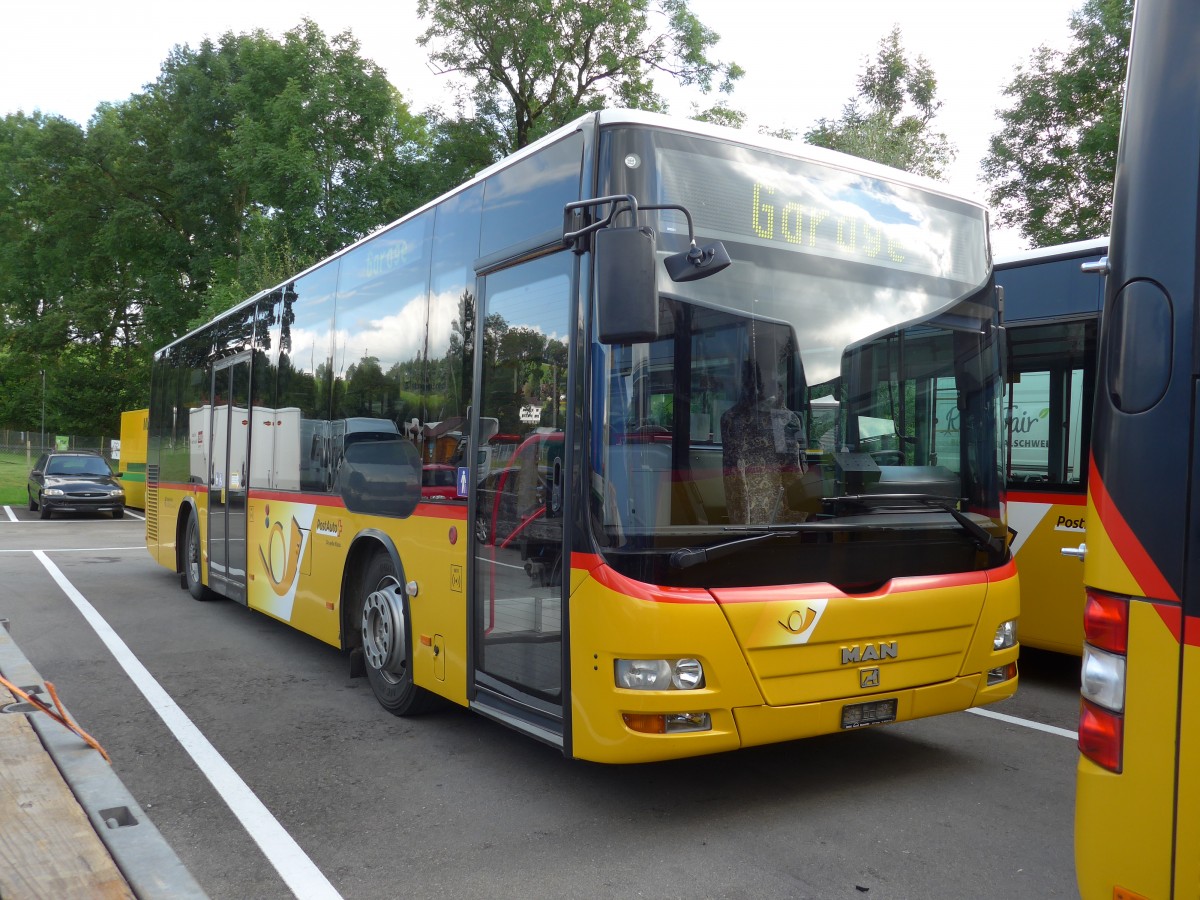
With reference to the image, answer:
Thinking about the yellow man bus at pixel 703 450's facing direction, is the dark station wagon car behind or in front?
behind

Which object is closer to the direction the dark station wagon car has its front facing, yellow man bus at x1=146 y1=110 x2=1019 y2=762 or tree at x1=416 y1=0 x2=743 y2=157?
the yellow man bus

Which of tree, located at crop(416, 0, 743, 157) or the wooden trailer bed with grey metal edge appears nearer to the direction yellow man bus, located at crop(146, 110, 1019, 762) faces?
the wooden trailer bed with grey metal edge

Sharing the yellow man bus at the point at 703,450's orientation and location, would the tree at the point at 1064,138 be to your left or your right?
on your left

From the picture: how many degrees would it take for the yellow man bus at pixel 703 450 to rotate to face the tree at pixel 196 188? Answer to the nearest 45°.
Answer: approximately 180°

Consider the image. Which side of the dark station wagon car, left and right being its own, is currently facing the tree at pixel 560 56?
left

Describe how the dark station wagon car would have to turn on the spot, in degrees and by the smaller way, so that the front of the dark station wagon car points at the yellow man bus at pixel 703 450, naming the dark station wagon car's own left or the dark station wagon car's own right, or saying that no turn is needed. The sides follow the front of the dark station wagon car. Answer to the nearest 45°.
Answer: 0° — it already faces it

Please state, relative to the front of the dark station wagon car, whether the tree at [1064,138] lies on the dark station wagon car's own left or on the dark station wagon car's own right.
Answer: on the dark station wagon car's own left

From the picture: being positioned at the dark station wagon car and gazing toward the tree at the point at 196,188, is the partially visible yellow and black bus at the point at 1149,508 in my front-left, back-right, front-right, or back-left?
back-right

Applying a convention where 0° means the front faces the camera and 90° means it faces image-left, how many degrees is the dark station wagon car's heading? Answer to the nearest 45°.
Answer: approximately 0°

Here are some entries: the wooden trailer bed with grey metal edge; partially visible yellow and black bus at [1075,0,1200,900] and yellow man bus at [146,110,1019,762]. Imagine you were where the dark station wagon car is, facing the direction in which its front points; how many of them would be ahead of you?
3

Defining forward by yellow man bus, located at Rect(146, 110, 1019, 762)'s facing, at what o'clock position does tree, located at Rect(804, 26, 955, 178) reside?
The tree is roughly at 8 o'clock from the yellow man bus.

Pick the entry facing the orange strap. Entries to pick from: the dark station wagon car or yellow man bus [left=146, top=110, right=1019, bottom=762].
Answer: the dark station wagon car

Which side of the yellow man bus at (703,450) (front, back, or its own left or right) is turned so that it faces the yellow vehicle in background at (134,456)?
back

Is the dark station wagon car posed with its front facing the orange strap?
yes
